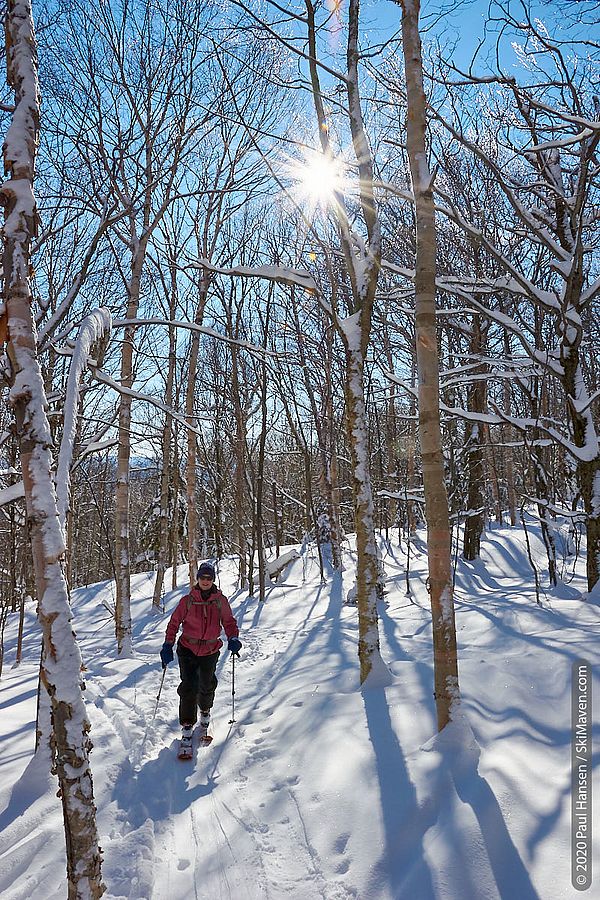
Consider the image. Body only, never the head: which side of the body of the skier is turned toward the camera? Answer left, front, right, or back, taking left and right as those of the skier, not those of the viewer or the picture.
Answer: front

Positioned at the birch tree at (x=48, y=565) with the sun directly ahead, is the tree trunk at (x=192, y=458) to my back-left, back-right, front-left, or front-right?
front-left

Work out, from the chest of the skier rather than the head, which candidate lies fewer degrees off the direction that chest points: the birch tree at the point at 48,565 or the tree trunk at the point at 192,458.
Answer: the birch tree

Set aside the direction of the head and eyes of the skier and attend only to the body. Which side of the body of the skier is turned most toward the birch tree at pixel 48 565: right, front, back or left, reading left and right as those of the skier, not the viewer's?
front

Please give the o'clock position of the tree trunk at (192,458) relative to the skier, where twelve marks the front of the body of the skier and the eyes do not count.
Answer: The tree trunk is roughly at 6 o'clock from the skier.
